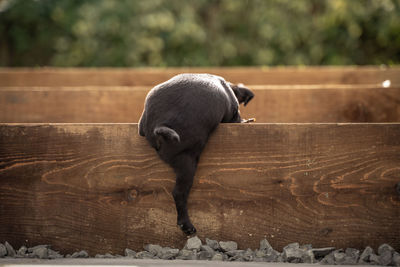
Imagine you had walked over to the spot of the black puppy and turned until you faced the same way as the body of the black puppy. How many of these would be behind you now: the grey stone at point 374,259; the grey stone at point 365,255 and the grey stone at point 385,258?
0

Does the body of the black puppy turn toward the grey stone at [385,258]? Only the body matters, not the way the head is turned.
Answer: no

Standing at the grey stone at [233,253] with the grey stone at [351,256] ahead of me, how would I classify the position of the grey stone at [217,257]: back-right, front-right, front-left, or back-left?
back-right

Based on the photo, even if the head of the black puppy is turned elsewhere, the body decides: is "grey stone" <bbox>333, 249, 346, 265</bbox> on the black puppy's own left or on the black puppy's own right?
on the black puppy's own right

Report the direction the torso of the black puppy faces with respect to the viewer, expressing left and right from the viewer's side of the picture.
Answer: facing away from the viewer and to the right of the viewer

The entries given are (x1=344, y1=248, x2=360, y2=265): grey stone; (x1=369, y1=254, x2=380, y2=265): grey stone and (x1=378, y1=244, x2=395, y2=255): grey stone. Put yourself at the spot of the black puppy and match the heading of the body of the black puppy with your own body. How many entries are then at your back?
0
